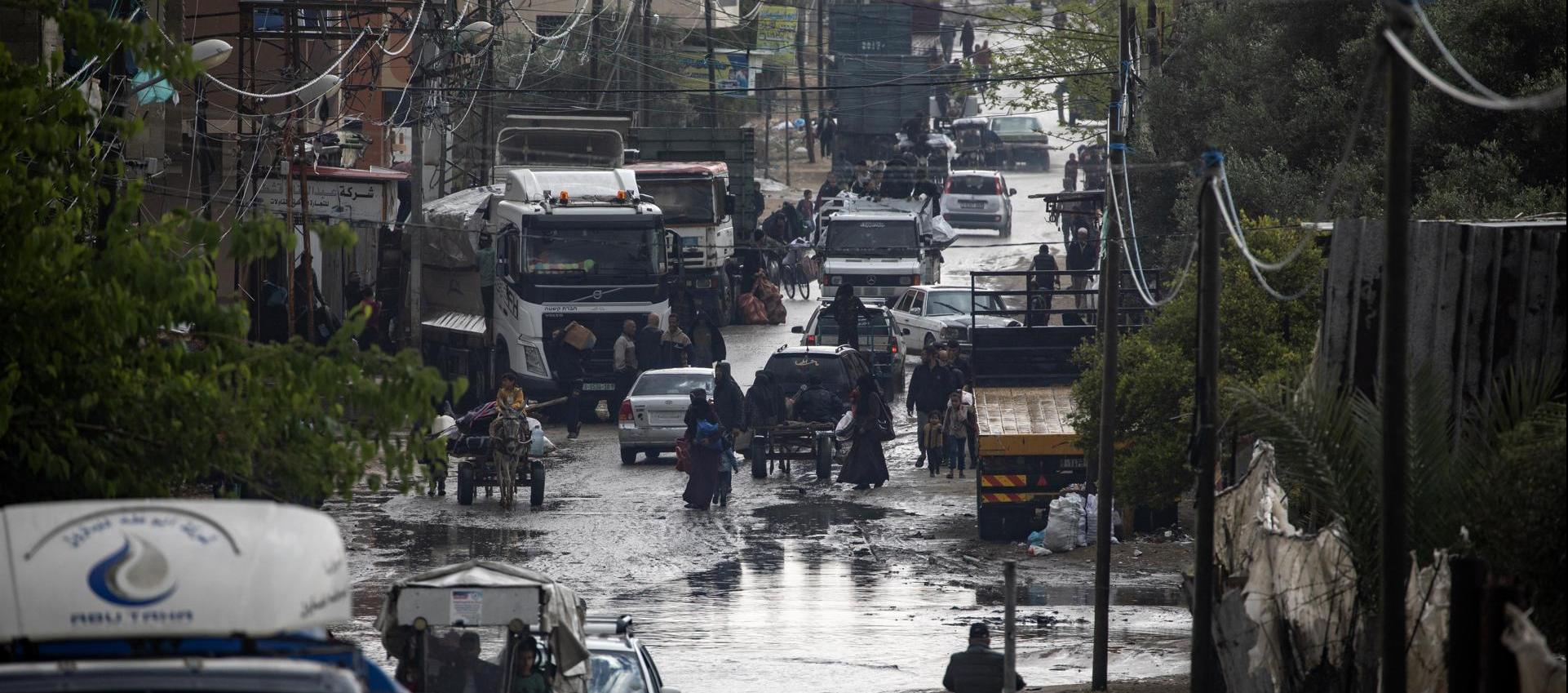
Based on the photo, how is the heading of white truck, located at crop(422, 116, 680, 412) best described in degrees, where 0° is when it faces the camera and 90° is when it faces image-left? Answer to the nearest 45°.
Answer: approximately 0°

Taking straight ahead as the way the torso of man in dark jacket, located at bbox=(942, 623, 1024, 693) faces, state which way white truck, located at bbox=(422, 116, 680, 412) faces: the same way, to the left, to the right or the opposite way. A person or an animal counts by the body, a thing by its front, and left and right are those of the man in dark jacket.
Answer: the opposite way

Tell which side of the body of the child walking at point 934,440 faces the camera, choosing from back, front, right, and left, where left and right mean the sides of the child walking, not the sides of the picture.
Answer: front

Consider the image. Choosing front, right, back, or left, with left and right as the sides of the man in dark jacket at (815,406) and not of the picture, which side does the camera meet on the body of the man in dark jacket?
back

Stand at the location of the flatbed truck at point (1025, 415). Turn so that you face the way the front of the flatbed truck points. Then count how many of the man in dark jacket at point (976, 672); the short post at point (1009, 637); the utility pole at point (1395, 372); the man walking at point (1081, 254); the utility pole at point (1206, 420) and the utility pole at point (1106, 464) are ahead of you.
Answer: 1

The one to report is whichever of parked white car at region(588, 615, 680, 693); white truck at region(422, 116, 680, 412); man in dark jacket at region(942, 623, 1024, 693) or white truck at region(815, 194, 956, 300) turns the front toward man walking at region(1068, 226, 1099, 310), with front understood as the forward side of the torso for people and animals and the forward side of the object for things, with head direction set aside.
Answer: the man in dark jacket

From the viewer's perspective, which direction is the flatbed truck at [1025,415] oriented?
away from the camera

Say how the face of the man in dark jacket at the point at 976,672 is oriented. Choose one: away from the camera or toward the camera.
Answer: away from the camera

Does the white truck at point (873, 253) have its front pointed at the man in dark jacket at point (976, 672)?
yes

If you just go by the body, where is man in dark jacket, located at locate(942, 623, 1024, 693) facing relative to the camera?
away from the camera

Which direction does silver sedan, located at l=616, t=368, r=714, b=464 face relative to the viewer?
away from the camera

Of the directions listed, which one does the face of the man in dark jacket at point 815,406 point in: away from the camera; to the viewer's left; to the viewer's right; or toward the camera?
away from the camera

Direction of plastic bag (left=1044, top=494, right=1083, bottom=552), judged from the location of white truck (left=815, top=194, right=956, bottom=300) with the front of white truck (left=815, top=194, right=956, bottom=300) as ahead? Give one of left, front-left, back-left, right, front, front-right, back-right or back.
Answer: front

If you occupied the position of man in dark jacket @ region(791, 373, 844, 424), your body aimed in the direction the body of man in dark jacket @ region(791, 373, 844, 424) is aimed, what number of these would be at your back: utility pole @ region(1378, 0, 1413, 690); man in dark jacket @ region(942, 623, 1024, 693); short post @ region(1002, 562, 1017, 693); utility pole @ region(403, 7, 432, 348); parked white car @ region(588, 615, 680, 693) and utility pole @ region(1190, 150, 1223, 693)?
5

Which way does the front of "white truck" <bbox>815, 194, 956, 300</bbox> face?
toward the camera
